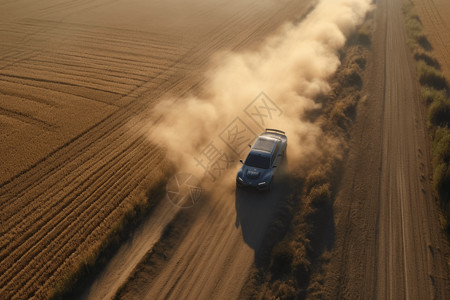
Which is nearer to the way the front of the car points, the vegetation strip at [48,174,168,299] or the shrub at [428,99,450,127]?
the vegetation strip

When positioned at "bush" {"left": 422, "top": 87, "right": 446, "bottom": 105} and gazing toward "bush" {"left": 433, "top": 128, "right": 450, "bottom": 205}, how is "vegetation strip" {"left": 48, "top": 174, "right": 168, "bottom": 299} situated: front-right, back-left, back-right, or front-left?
front-right

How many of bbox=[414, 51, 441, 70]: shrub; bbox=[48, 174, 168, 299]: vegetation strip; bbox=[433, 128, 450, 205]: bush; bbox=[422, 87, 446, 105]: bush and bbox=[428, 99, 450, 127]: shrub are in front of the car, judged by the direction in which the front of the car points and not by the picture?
1

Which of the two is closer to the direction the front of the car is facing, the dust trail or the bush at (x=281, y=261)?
the bush

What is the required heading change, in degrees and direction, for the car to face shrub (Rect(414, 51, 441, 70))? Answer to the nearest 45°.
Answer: approximately 180°

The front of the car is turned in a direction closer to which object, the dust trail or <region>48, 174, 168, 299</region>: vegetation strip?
the vegetation strip

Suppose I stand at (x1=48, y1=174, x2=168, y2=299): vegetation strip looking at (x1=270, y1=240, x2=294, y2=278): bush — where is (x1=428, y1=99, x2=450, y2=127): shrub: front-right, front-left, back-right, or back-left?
front-left

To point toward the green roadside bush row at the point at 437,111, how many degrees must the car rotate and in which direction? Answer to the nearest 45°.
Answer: approximately 180°

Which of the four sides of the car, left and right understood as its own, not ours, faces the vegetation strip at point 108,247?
front

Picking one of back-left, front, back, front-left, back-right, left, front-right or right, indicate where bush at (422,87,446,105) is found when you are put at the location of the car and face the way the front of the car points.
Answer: back

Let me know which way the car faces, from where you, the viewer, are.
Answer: facing the viewer and to the left of the viewer

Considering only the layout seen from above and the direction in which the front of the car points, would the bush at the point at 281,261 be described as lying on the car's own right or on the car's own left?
on the car's own left

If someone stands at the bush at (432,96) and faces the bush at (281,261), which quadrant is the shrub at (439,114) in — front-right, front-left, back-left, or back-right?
front-left

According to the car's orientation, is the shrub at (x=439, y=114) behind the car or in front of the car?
behind
